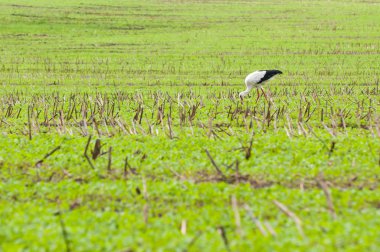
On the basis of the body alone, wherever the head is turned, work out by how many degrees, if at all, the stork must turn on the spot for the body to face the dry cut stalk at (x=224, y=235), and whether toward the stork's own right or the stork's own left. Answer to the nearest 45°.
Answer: approximately 90° to the stork's own left

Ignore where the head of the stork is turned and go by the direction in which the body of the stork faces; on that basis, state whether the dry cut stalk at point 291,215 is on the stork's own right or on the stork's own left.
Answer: on the stork's own left

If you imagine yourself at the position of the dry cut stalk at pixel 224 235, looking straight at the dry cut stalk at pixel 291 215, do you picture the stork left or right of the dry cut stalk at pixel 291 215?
left

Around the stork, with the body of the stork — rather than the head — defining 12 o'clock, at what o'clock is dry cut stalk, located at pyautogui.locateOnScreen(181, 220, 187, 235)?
The dry cut stalk is roughly at 9 o'clock from the stork.

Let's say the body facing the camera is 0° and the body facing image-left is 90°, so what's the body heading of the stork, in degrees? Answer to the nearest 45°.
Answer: approximately 90°
